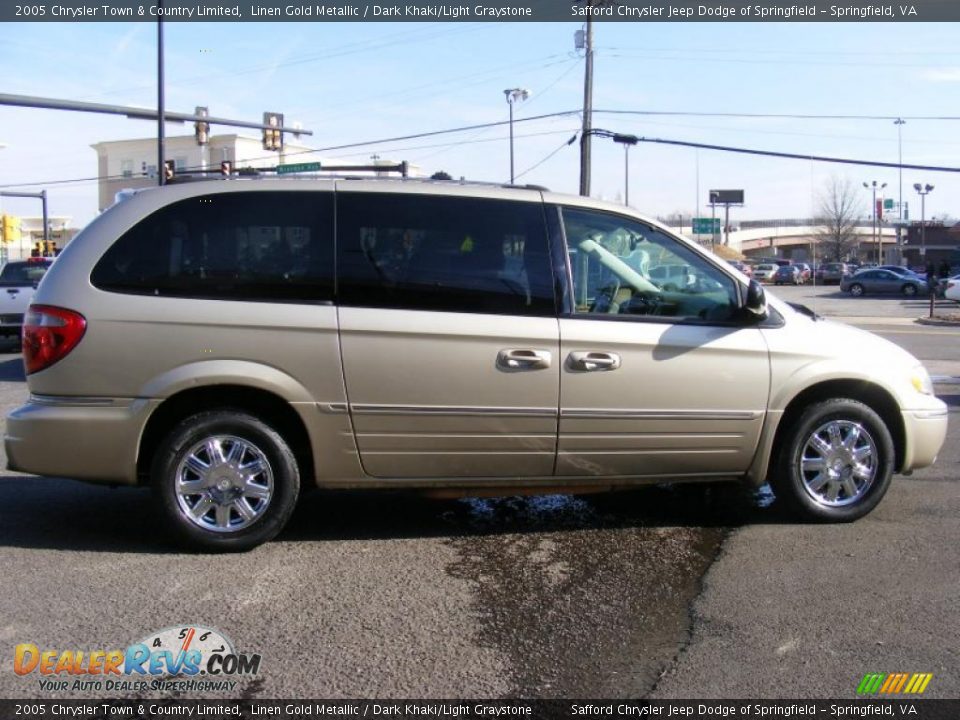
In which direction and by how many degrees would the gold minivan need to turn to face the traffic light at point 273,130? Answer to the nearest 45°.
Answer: approximately 90° to its left

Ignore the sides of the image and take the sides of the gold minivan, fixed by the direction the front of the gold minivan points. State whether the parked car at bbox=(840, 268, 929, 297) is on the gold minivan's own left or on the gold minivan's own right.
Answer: on the gold minivan's own left

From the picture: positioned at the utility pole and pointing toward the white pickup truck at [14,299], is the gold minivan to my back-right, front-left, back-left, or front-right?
front-left

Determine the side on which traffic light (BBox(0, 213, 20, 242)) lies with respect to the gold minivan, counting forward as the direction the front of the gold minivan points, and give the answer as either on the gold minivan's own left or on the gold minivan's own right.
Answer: on the gold minivan's own left

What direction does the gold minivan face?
to the viewer's right

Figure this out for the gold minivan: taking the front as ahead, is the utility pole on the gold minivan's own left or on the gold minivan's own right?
on the gold minivan's own left
